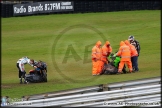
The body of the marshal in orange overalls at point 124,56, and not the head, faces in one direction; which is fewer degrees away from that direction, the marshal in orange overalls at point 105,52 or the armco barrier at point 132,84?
the marshal in orange overalls

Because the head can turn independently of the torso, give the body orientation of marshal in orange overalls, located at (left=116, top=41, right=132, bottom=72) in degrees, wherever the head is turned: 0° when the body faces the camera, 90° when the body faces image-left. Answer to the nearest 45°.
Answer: approximately 135°

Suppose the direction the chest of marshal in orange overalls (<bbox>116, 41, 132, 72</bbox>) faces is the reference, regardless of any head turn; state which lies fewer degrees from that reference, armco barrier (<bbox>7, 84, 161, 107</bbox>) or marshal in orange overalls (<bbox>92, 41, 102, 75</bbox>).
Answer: the marshal in orange overalls

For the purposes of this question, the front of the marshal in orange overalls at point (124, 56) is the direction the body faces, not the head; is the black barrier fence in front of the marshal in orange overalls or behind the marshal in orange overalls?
in front

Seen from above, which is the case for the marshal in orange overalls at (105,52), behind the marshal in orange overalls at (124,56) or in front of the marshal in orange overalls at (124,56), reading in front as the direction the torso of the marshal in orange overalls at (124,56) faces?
in front

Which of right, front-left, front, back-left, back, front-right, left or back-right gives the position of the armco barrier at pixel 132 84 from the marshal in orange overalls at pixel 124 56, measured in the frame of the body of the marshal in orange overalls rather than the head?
back-left

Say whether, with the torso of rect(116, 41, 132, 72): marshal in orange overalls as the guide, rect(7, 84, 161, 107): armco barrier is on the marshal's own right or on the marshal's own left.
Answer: on the marshal's own left

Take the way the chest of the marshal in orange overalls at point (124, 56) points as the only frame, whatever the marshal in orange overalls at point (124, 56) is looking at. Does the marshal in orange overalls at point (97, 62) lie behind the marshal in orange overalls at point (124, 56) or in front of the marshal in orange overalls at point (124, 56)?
in front
